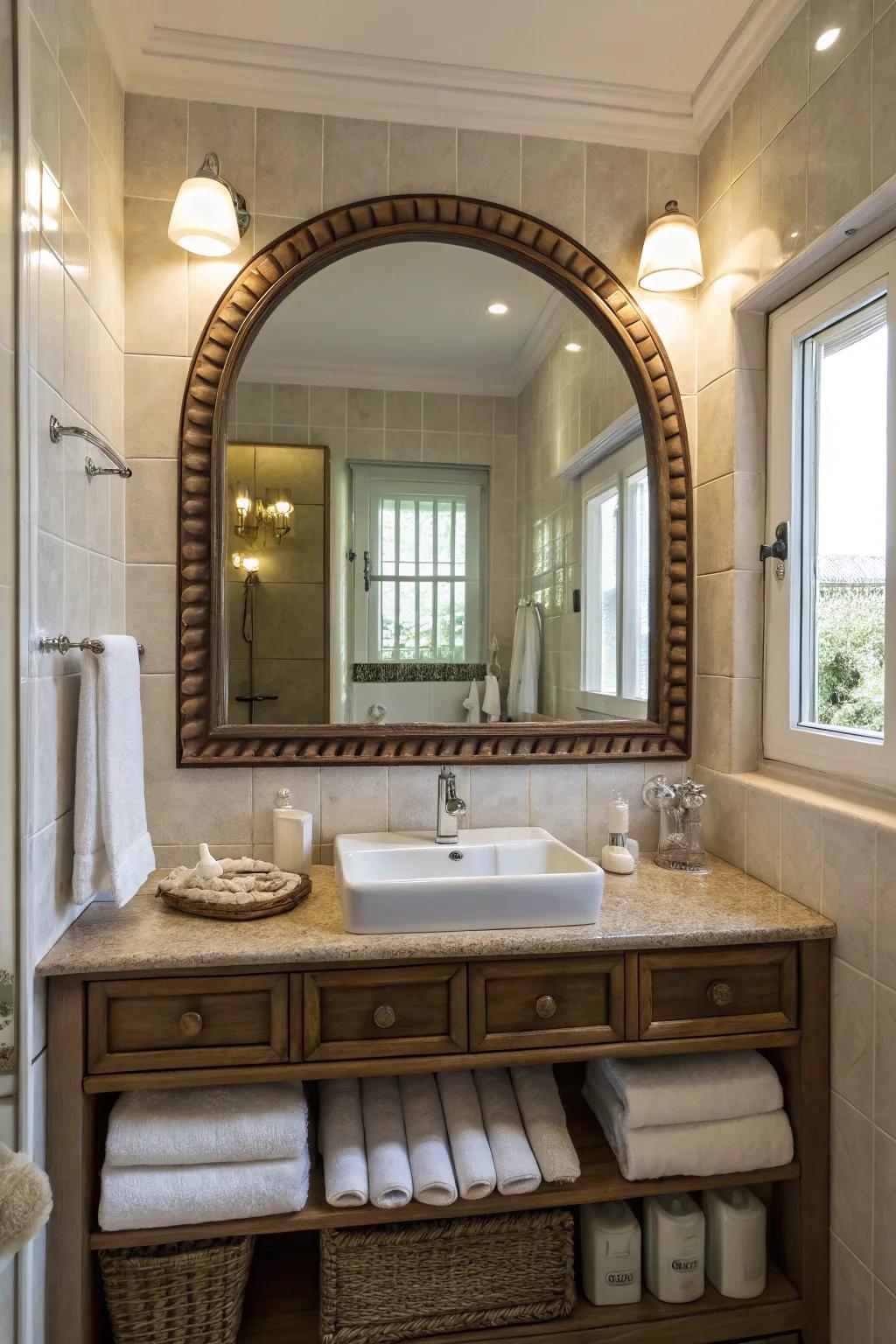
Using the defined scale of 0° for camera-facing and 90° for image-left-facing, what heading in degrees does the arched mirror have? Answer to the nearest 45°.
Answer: approximately 0°

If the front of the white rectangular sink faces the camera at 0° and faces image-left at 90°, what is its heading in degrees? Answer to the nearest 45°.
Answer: approximately 0°
